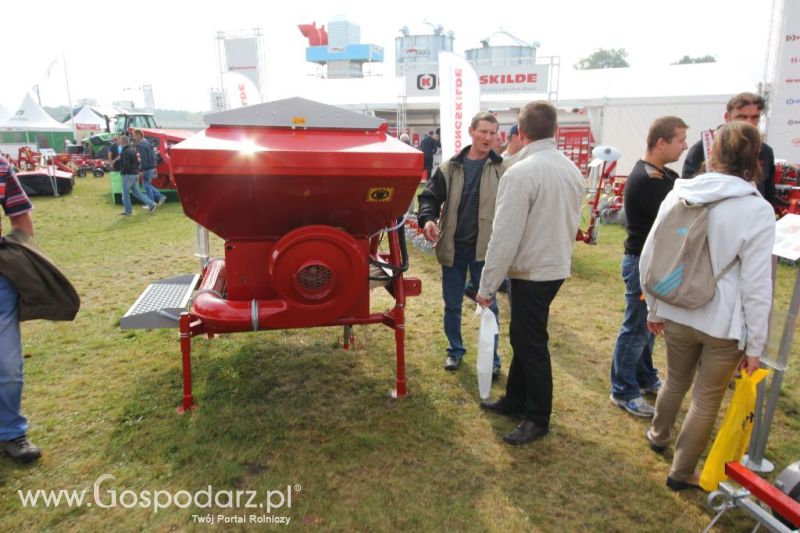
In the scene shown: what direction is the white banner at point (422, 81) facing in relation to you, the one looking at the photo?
facing the viewer

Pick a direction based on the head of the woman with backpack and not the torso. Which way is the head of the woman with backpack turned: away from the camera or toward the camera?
away from the camera

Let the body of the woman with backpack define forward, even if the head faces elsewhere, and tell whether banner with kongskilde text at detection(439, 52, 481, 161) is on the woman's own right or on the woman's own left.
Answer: on the woman's own left

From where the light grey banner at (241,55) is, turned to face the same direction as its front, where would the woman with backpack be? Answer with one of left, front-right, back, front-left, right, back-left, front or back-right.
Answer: front

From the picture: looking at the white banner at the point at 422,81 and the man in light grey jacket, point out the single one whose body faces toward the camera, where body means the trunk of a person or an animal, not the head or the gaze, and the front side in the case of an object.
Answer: the white banner

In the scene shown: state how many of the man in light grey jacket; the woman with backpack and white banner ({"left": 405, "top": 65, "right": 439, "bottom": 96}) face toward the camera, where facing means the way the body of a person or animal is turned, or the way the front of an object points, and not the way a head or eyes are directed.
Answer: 1

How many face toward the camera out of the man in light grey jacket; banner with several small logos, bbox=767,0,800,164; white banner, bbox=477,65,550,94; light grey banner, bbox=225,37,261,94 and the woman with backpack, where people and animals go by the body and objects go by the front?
3

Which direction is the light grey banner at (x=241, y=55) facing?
toward the camera

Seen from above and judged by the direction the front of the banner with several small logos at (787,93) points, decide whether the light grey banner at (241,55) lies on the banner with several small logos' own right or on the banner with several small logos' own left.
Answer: on the banner with several small logos' own right

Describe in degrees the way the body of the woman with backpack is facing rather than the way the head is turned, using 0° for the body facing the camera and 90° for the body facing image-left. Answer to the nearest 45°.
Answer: approximately 225°

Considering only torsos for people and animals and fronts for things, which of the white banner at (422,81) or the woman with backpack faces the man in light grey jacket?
the white banner

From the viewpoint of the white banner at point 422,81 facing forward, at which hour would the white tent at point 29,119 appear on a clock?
The white tent is roughly at 4 o'clock from the white banner.

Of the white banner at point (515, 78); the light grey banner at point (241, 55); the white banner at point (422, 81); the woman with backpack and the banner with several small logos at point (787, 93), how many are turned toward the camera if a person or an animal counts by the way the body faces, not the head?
4

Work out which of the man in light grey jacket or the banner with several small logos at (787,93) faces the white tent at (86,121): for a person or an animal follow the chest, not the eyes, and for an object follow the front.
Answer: the man in light grey jacket
